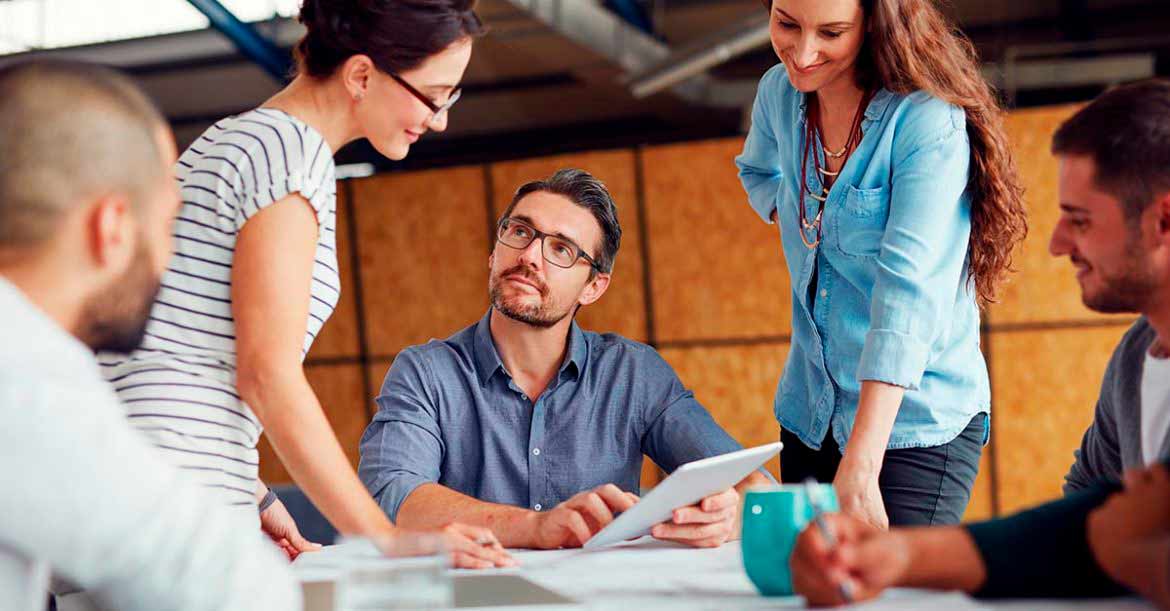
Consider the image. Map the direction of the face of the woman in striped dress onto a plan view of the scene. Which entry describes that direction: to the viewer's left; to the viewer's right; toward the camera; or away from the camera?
to the viewer's right

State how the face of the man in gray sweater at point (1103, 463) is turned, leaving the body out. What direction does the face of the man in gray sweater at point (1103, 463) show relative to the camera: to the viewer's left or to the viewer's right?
to the viewer's left

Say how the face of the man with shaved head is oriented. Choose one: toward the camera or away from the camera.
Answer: away from the camera

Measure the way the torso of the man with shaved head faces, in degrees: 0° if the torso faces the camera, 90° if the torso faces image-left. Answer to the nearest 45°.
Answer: approximately 225°

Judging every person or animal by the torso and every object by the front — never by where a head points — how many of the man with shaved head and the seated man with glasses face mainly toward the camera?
1

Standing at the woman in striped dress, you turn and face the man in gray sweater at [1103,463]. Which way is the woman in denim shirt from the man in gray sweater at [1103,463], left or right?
left

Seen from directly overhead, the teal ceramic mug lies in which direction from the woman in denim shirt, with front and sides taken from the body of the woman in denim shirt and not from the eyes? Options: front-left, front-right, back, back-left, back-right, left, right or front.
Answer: front-left

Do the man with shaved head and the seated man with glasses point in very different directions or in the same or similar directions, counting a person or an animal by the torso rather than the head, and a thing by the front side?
very different directions
